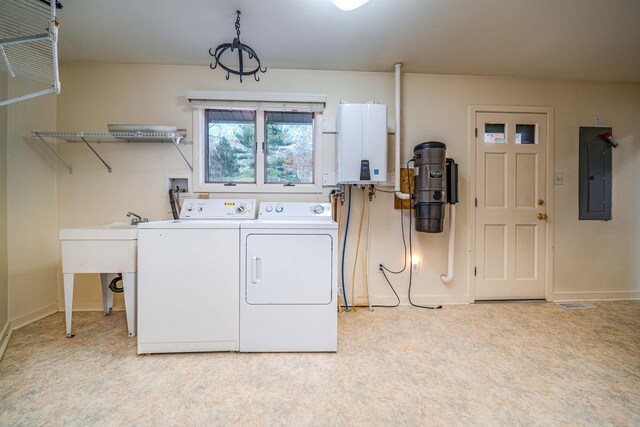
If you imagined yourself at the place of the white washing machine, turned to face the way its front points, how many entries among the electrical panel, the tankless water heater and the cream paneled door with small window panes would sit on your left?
3

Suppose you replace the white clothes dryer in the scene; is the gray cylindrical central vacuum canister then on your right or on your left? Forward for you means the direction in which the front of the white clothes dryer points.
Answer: on your left

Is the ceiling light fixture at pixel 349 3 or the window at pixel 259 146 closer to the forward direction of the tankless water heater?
the ceiling light fixture

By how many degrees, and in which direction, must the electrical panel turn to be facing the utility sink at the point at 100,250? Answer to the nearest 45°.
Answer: approximately 45° to its right

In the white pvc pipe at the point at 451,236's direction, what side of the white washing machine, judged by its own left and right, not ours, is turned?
left

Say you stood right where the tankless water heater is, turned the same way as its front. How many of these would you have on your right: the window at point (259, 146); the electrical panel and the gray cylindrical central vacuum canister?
1

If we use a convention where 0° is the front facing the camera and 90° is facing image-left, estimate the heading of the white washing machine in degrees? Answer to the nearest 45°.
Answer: approximately 0°

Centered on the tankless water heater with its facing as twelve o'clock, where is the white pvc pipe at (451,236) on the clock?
The white pvc pipe is roughly at 8 o'clock from the tankless water heater.

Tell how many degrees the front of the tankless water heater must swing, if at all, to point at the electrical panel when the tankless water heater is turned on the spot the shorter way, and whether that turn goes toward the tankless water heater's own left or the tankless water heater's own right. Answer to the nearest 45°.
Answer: approximately 90° to the tankless water heater's own left

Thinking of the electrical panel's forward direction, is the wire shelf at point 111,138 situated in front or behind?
in front

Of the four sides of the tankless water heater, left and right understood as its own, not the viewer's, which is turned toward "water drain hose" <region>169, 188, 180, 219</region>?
right
